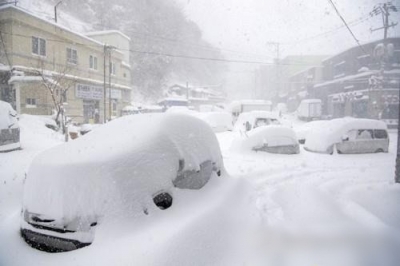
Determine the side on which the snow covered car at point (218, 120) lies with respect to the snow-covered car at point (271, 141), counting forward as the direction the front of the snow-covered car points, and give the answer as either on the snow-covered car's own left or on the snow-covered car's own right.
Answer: on the snow-covered car's own right

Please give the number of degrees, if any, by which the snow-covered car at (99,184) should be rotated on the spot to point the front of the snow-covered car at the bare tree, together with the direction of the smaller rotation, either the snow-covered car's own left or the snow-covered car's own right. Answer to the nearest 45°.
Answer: approximately 135° to the snow-covered car's own right

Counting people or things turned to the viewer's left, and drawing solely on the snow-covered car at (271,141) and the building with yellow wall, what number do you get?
1

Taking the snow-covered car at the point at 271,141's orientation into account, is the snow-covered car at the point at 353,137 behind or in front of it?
behind

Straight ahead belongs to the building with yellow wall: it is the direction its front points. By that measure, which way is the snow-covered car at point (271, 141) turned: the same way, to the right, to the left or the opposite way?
the opposite way

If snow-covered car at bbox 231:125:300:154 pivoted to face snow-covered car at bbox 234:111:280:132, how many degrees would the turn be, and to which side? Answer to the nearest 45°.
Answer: approximately 90° to its right

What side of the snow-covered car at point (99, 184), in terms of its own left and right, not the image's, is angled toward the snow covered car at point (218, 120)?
back

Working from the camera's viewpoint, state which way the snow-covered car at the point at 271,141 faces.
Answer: facing to the left of the viewer

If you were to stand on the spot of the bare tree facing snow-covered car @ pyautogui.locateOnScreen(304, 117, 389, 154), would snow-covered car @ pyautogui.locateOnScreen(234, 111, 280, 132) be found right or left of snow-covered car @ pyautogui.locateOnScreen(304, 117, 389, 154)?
left

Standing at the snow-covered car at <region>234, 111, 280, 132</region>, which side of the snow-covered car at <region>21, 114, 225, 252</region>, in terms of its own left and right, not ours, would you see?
back

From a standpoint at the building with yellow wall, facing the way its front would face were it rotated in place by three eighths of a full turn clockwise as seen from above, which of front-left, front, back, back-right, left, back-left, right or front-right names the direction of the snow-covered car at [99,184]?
left

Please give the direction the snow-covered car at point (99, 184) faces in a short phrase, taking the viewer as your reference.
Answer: facing the viewer and to the left of the viewer

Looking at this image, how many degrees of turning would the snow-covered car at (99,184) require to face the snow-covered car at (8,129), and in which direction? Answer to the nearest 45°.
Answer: approximately 90° to its right

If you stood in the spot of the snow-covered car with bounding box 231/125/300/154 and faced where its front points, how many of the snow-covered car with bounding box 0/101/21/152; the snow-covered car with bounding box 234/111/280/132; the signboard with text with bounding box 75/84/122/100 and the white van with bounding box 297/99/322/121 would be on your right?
2

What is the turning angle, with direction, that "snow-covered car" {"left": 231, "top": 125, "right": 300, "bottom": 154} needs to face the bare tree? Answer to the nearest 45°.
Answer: approximately 45° to its left

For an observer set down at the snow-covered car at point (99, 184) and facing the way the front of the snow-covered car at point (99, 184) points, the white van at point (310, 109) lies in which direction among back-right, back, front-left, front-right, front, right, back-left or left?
back

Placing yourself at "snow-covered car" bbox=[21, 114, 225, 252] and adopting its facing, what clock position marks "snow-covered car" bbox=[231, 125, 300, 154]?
"snow-covered car" bbox=[231, 125, 300, 154] is roughly at 6 o'clock from "snow-covered car" bbox=[21, 114, 225, 252].
